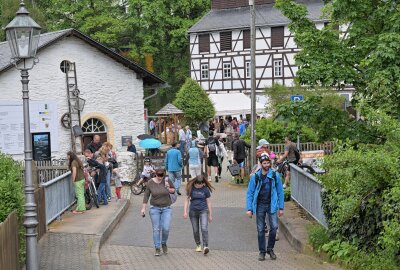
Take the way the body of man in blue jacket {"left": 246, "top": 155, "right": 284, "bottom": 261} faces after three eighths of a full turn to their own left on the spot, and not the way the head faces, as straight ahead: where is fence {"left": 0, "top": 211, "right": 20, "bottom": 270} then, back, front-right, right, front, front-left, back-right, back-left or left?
back

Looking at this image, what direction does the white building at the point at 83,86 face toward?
toward the camera

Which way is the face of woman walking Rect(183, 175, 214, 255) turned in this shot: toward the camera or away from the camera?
toward the camera

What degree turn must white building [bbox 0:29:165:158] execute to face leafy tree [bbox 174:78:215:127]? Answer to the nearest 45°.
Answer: approximately 135° to its left

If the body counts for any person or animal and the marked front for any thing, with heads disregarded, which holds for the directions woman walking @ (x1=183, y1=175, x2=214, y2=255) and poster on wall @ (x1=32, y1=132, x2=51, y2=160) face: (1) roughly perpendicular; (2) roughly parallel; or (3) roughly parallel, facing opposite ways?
roughly parallel

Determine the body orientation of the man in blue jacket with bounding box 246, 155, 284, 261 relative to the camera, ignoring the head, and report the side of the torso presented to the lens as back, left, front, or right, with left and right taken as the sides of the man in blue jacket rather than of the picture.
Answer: front

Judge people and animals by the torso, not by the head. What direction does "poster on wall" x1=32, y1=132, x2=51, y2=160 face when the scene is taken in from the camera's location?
facing the viewer

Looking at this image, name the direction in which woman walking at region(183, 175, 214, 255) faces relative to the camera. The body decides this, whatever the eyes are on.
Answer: toward the camera

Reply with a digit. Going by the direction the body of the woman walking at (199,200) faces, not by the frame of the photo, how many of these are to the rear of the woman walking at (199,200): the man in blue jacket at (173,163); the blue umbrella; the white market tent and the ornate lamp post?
3

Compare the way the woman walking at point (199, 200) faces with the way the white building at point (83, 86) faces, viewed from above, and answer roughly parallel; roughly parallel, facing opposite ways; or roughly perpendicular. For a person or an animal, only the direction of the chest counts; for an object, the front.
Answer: roughly parallel

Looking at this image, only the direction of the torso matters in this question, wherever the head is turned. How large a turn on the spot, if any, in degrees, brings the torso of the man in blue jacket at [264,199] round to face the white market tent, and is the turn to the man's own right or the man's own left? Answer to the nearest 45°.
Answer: approximately 180°

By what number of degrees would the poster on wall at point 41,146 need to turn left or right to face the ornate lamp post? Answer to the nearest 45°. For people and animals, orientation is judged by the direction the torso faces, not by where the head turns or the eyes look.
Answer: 0° — it already faces it

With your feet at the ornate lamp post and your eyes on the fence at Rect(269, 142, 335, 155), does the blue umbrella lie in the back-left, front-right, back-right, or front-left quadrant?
front-left

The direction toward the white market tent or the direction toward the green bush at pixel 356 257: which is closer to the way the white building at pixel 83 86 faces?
the green bush

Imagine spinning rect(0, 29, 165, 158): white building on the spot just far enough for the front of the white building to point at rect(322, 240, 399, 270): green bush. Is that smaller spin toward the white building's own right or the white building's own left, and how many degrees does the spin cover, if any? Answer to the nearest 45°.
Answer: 0° — it already faces it

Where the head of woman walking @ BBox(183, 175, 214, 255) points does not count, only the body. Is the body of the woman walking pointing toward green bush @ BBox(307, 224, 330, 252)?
no
